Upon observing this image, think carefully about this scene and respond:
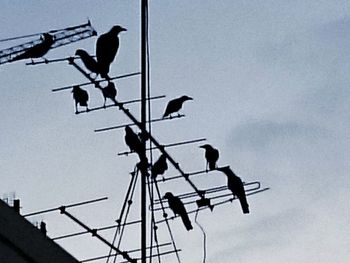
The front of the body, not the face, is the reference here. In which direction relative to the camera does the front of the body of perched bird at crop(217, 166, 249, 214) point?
to the viewer's left

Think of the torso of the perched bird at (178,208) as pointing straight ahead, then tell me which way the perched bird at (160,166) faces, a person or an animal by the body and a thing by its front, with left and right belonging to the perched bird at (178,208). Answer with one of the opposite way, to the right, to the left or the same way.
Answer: the opposite way

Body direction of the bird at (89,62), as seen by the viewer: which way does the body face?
to the viewer's left

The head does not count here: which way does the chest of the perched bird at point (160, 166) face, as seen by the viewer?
to the viewer's right

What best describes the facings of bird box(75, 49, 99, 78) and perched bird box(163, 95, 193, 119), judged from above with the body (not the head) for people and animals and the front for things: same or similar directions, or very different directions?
very different directions

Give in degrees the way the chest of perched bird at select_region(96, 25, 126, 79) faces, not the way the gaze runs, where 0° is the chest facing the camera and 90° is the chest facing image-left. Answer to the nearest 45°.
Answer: approximately 270°

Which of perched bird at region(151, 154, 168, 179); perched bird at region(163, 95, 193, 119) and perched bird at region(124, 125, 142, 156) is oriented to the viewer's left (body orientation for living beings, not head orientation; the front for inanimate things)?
perched bird at region(124, 125, 142, 156)

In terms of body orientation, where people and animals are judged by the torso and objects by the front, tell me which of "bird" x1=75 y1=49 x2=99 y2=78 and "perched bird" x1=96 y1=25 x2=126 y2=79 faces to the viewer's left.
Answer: the bird

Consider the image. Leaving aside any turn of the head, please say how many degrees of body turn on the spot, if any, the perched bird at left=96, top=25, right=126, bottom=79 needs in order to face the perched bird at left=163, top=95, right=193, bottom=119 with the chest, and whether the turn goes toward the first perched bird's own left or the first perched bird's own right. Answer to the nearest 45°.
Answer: approximately 45° to the first perched bird's own left

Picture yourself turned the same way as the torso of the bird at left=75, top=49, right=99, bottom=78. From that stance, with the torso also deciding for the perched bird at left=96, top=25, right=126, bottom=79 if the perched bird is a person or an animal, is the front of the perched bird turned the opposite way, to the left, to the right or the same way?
the opposite way

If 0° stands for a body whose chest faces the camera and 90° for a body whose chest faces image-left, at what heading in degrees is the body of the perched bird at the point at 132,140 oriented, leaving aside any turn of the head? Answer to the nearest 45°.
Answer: approximately 90°

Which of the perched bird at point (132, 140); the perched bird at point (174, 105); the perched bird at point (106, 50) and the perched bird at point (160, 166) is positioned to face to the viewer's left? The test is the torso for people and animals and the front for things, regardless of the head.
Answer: the perched bird at point (132, 140)

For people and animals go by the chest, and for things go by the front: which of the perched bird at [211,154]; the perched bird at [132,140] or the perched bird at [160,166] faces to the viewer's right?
the perched bird at [160,166]
